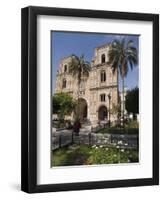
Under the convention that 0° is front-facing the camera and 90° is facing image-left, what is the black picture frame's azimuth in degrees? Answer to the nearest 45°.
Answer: approximately 315°
